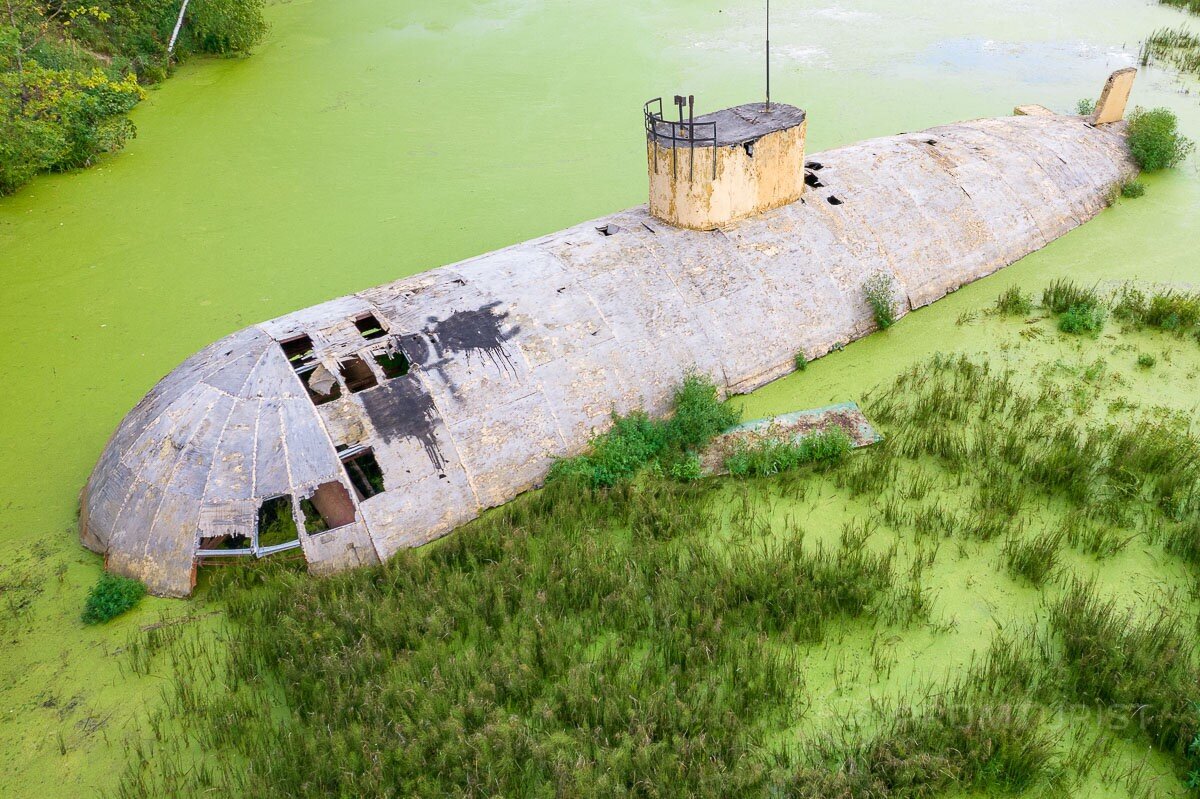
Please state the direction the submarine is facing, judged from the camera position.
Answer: facing the viewer and to the left of the viewer

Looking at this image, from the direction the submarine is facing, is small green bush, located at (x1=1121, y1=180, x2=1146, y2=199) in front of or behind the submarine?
behind

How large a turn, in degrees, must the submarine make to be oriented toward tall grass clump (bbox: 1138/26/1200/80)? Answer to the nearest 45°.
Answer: approximately 180°

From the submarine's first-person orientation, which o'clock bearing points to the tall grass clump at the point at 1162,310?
The tall grass clump is roughly at 7 o'clock from the submarine.

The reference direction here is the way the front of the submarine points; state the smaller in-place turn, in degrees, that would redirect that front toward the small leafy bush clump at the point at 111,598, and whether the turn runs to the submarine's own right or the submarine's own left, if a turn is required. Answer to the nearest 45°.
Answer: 0° — it already faces it

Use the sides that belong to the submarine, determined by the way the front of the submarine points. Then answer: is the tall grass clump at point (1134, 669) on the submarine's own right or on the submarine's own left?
on the submarine's own left

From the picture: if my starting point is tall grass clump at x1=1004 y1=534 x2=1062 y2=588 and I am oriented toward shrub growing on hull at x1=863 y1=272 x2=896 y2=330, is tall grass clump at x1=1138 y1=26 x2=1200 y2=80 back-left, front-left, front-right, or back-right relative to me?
front-right

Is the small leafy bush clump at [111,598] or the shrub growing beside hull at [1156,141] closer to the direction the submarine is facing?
the small leafy bush clump

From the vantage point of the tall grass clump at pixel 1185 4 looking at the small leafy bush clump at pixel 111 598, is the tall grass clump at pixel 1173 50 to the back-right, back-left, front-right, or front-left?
front-left
